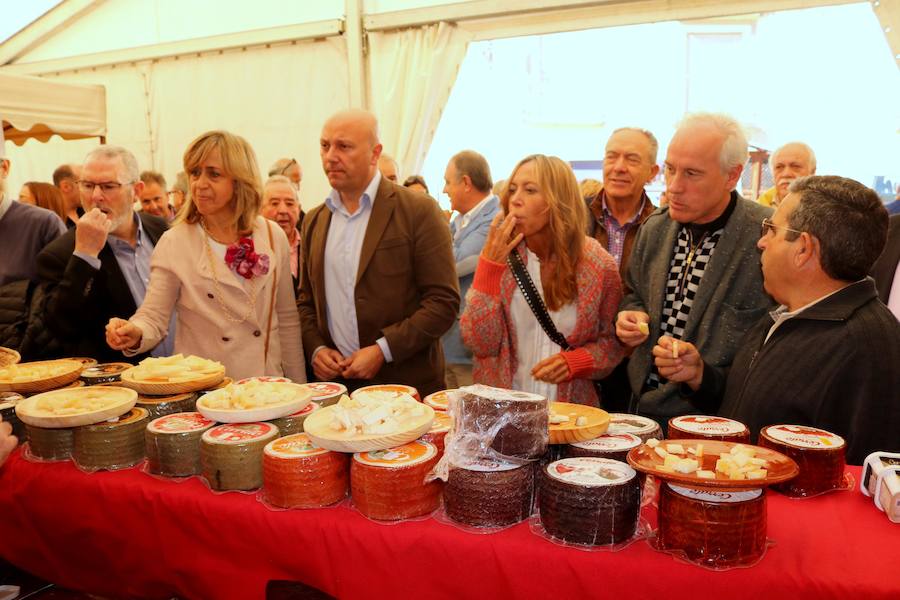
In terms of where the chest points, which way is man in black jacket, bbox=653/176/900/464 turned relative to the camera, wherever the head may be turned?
to the viewer's left

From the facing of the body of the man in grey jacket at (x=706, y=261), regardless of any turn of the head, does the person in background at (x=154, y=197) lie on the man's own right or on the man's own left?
on the man's own right

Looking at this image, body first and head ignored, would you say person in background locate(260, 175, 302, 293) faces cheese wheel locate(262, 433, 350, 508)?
yes

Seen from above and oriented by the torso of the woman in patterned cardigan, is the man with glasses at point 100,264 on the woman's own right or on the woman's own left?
on the woman's own right

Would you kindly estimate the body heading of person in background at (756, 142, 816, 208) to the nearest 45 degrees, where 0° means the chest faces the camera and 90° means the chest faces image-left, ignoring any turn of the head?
approximately 45°

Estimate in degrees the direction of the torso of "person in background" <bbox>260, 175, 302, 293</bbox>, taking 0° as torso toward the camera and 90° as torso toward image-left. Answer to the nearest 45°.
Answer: approximately 0°

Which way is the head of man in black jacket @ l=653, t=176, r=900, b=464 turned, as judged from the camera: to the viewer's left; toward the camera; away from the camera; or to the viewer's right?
to the viewer's left

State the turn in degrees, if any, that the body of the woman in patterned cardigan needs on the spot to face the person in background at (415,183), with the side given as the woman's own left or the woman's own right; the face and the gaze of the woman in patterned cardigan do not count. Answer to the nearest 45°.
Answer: approximately 135° to the woman's own right

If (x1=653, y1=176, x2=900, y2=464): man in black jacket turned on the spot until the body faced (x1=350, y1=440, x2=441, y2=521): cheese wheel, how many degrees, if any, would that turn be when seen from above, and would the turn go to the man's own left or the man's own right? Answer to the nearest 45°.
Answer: approximately 45° to the man's own left

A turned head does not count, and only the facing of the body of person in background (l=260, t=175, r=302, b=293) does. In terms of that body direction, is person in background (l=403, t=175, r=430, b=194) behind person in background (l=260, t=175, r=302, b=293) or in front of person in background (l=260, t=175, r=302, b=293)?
behind

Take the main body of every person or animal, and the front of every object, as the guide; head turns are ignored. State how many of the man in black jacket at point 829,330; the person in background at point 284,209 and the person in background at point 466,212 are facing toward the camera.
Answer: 1

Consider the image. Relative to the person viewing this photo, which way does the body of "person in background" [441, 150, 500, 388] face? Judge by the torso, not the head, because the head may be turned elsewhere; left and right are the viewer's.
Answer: facing to the left of the viewer
